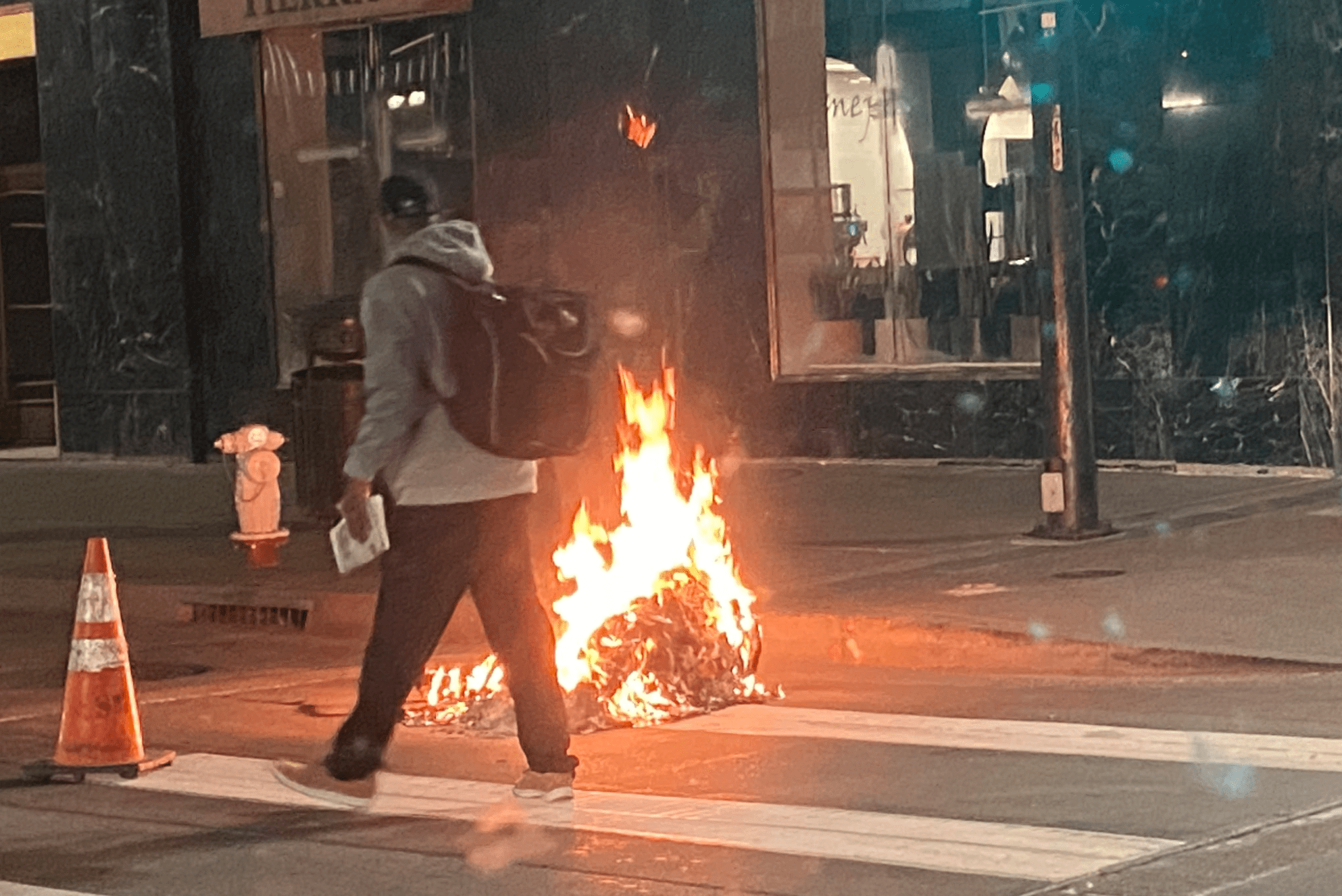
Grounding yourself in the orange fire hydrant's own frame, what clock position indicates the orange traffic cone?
The orange traffic cone is roughly at 12 o'clock from the orange fire hydrant.

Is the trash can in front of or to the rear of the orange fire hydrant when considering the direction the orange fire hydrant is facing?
to the rear

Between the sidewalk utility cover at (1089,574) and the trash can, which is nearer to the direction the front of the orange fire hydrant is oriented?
the sidewalk utility cover

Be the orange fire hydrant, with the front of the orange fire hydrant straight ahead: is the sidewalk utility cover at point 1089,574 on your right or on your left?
on your left

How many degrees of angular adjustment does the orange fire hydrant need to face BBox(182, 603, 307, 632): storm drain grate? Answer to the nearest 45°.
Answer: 0° — it already faces it

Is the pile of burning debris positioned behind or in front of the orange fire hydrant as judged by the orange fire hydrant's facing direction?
in front

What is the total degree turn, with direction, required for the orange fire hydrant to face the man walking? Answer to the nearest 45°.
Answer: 0° — it already faces them

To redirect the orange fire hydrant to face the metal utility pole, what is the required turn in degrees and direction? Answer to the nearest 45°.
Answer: approximately 90° to its left

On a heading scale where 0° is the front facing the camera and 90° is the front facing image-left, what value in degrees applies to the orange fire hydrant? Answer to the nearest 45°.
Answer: approximately 0°

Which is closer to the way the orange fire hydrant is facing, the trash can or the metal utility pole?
the metal utility pole
